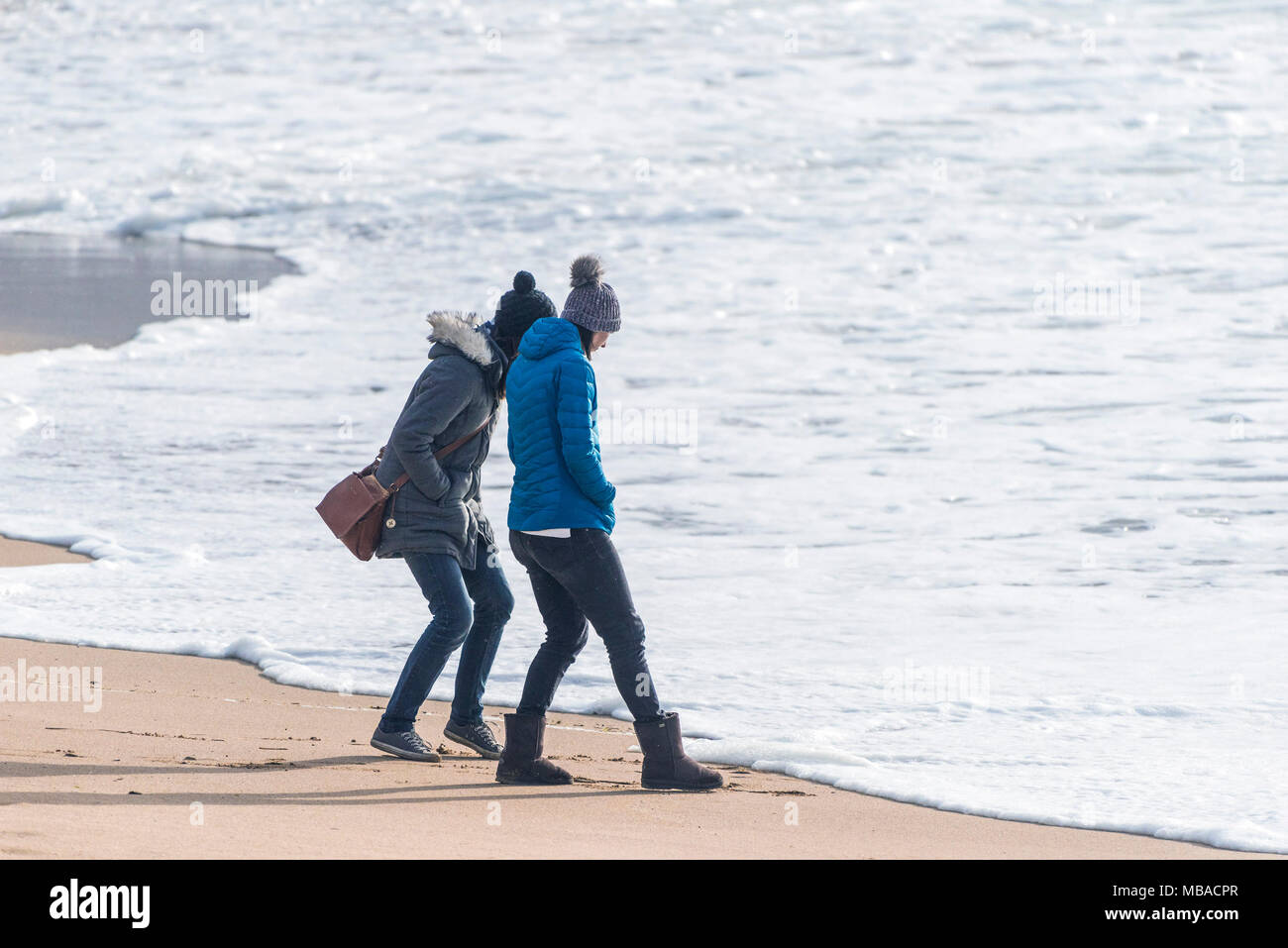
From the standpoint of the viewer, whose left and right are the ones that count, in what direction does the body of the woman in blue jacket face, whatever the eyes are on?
facing away from the viewer and to the right of the viewer

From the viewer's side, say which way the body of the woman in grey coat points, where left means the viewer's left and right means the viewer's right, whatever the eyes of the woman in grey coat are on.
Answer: facing to the right of the viewer

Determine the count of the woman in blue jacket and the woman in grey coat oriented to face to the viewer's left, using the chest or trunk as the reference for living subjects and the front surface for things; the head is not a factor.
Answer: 0
